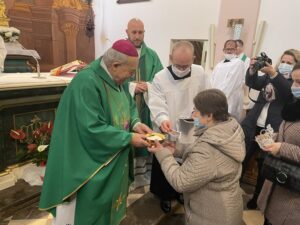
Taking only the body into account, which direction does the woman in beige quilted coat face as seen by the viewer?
to the viewer's left

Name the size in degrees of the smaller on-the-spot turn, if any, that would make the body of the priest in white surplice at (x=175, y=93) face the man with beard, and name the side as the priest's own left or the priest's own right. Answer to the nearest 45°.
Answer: approximately 135° to the priest's own right

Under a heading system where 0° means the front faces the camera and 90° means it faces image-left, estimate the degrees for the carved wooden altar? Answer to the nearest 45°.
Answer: approximately 315°

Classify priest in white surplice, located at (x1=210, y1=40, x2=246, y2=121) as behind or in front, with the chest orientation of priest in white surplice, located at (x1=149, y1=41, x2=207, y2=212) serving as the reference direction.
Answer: behind

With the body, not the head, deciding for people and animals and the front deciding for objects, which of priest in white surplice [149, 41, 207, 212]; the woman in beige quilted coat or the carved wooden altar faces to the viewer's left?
the woman in beige quilted coat

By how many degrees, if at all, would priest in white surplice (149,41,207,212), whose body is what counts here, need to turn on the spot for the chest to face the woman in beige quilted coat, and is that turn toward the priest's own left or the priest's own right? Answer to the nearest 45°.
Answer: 0° — they already face them
